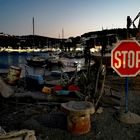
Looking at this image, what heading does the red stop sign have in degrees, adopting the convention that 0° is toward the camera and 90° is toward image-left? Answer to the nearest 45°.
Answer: approximately 0°

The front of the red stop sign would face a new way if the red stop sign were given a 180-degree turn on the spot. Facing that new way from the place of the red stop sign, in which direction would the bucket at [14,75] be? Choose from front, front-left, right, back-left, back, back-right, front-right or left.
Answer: front-left
